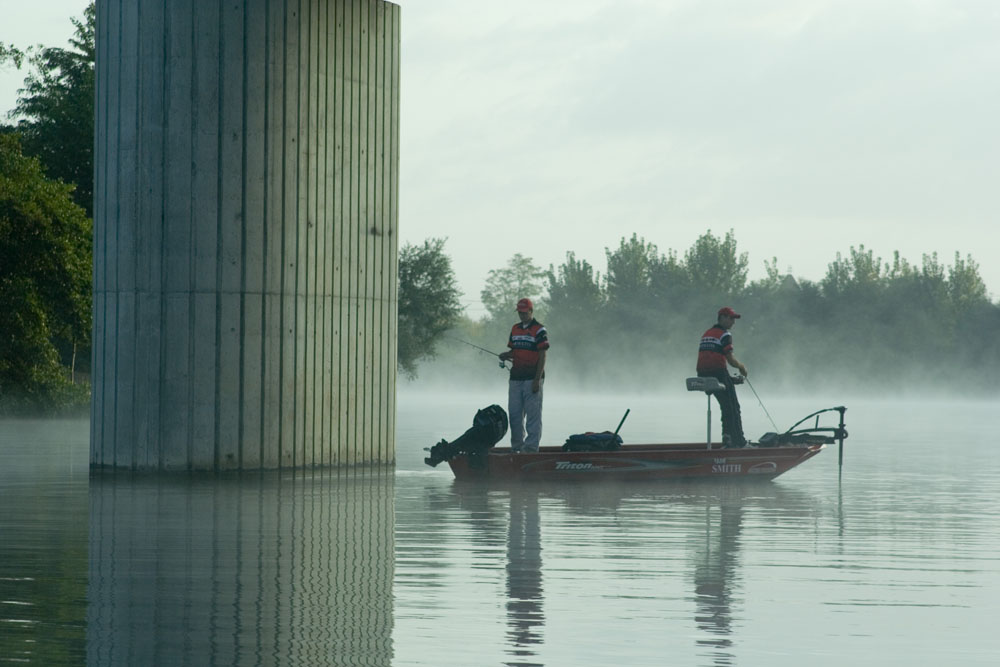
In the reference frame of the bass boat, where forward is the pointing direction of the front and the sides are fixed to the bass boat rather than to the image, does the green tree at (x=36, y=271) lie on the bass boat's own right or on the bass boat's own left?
on the bass boat's own left

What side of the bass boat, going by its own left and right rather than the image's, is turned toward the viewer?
right

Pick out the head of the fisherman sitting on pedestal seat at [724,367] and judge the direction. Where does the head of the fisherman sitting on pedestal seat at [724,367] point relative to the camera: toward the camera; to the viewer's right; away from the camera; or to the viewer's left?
to the viewer's right

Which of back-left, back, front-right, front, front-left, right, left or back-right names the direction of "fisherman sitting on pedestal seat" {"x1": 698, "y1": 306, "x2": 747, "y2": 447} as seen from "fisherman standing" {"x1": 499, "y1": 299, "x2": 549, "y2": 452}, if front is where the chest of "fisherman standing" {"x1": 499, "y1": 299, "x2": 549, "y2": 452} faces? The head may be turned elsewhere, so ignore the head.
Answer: back-left

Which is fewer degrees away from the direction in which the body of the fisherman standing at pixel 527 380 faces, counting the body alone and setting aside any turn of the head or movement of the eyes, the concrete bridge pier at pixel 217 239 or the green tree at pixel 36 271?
the concrete bridge pier

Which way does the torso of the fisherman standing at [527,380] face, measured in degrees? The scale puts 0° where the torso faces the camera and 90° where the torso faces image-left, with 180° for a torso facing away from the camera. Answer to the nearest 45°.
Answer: approximately 45°

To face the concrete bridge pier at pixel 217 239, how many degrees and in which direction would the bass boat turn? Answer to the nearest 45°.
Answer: approximately 180°

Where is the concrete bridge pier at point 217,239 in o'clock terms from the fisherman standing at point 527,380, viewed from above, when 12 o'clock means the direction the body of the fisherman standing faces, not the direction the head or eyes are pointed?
The concrete bridge pier is roughly at 1 o'clock from the fisherman standing.

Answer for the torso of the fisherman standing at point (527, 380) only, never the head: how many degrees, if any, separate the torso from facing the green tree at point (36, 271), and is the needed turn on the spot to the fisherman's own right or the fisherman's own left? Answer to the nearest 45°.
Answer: approximately 90° to the fisherman's own right
